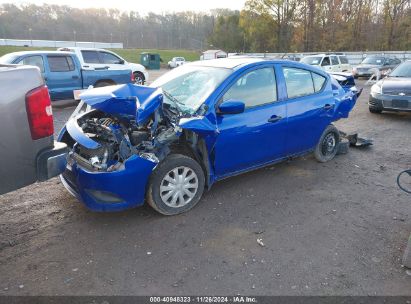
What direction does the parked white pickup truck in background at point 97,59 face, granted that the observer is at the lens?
facing to the right of the viewer

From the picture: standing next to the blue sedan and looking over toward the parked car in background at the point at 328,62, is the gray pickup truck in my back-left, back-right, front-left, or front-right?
back-left

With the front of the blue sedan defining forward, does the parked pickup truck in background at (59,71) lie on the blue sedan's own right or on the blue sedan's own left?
on the blue sedan's own right

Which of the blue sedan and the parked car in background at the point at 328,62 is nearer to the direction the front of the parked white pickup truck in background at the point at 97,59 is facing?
the parked car in background

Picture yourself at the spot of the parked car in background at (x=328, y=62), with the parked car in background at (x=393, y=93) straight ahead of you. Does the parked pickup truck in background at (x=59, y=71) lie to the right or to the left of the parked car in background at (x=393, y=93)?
right

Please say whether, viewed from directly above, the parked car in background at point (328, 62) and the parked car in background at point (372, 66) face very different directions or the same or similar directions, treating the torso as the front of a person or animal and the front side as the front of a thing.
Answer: same or similar directions

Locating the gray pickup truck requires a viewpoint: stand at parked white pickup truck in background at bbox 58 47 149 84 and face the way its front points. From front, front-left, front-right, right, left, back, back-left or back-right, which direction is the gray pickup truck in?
right

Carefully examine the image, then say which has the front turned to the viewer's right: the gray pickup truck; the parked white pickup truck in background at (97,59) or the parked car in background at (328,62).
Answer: the parked white pickup truck in background at (97,59)

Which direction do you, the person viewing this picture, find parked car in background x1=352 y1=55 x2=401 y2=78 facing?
facing the viewer and to the left of the viewer
